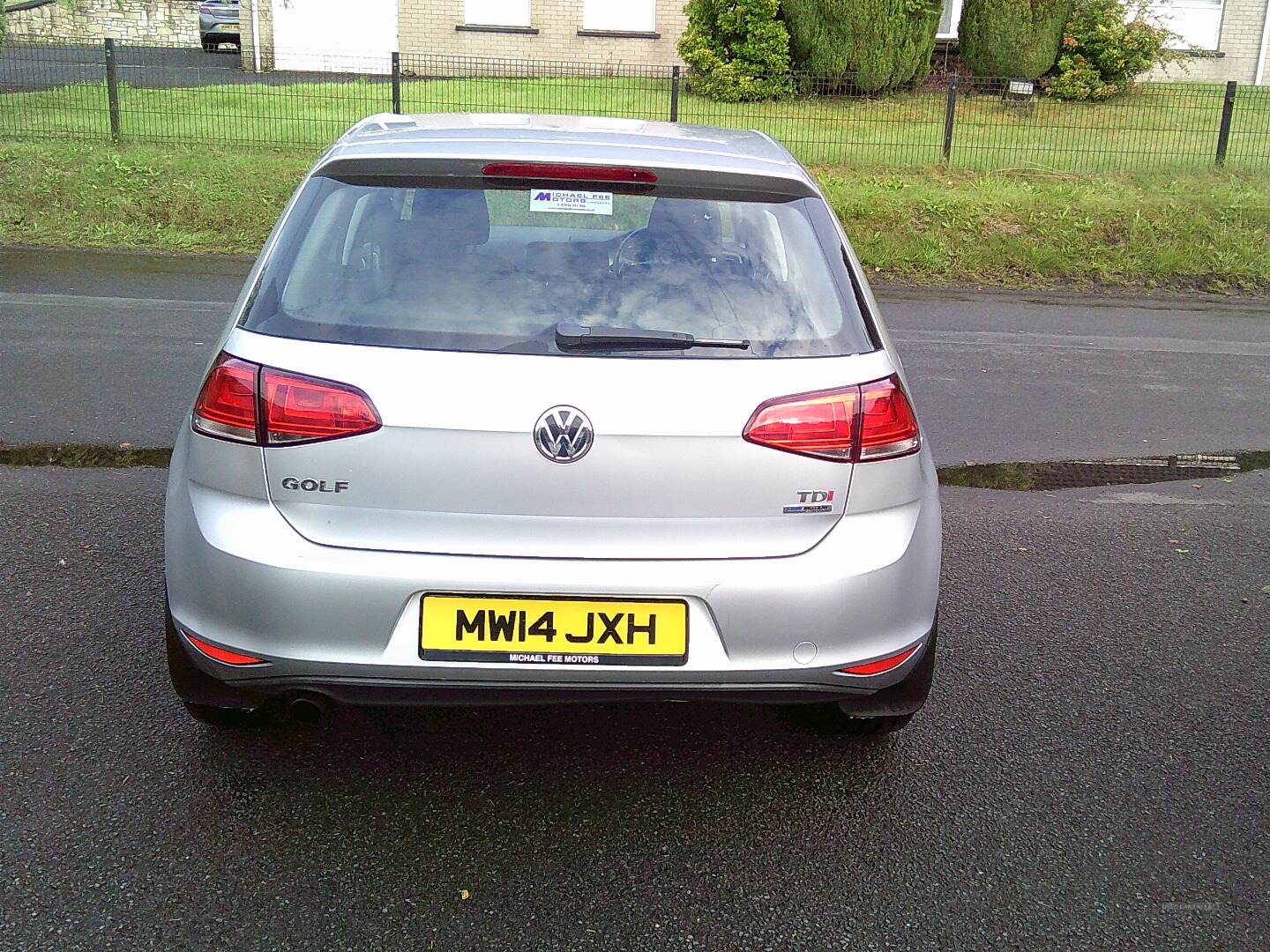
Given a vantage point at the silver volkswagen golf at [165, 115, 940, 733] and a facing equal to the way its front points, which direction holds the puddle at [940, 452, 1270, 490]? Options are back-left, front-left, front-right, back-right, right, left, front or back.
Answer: front-right

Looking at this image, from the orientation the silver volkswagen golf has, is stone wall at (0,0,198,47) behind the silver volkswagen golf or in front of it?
in front

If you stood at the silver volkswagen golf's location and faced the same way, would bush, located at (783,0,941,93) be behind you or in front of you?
in front

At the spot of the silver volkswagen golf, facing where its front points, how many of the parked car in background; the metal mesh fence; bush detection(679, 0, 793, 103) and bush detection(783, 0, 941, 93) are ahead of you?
4

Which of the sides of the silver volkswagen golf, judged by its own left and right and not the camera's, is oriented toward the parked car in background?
front

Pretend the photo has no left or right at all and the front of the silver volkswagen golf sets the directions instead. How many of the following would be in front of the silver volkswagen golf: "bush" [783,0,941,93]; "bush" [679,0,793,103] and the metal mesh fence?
3

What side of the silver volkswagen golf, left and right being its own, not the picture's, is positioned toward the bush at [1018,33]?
front

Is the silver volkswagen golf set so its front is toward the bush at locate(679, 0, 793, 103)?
yes

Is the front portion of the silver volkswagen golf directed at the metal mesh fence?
yes

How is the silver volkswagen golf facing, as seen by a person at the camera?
facing away from the viewer
